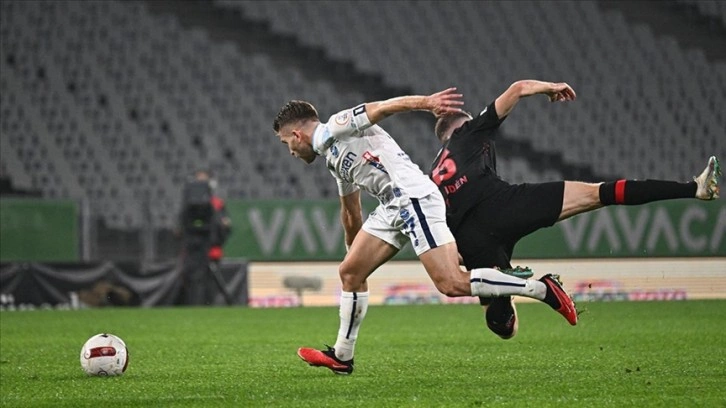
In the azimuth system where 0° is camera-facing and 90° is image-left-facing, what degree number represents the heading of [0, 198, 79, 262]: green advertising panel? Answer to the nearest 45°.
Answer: approximately 0°

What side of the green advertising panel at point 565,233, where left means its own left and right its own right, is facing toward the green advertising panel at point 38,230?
right

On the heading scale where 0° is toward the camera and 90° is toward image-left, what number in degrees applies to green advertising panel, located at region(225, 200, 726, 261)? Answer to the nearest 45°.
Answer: approximately 0°

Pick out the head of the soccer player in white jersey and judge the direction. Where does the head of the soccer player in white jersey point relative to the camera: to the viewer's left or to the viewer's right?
to the viewer's left

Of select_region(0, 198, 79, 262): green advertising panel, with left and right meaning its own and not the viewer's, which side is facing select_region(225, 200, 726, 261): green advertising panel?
left

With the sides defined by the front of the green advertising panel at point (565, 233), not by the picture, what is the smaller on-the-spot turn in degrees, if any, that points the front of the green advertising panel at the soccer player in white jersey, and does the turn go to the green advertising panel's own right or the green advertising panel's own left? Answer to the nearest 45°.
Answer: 0° — it already faces them

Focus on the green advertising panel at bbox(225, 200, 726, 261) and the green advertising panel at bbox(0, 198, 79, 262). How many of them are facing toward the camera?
2

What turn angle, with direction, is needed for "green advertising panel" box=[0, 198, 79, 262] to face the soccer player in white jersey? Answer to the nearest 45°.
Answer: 0° — it already faces them

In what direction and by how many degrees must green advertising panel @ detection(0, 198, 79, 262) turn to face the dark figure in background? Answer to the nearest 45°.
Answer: approximately 90° to its left
